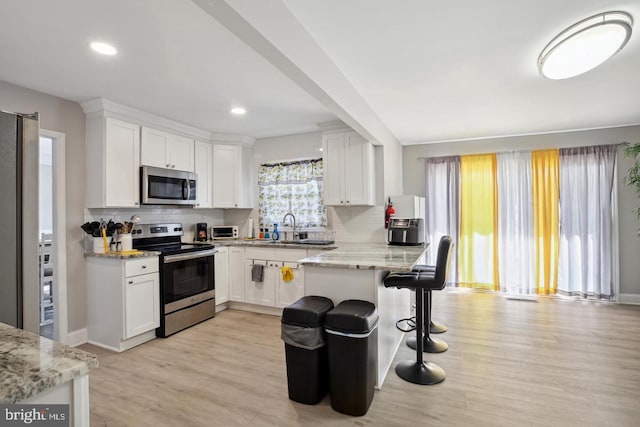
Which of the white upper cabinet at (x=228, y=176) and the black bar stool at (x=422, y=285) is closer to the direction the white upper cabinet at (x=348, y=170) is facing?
the black bar stool

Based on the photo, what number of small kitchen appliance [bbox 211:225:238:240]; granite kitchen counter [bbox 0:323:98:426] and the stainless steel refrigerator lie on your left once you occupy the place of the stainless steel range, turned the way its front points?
1

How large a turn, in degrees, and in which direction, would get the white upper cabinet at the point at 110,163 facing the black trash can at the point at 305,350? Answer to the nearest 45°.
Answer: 0° — it already faces it

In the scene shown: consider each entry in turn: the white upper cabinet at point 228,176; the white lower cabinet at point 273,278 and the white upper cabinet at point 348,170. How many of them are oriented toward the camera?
3

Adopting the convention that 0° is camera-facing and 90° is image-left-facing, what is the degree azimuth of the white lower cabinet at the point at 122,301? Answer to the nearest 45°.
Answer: approximately 315°

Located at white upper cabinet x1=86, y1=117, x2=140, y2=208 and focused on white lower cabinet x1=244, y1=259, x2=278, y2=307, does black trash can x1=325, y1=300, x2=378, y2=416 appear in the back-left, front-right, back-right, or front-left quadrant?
front-right

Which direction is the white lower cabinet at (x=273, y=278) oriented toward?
toward the camera

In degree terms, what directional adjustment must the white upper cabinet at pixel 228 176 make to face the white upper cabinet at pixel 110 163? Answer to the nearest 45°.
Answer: approximately 45° to its right

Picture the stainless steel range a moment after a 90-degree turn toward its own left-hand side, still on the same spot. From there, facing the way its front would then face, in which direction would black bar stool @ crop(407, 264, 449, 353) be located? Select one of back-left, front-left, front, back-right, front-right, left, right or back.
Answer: right

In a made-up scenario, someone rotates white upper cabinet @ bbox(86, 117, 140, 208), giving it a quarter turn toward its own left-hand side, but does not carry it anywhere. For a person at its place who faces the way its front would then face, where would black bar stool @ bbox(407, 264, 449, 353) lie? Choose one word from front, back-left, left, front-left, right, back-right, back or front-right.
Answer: right

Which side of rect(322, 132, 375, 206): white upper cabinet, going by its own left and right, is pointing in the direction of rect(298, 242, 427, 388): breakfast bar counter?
front

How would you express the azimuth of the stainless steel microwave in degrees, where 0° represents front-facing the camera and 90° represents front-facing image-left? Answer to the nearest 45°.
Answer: approximately 315°

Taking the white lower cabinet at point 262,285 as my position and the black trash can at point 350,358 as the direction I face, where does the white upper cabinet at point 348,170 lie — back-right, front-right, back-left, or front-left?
front-left

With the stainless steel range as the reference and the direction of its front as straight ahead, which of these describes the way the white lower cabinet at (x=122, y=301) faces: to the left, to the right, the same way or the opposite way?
the same way
